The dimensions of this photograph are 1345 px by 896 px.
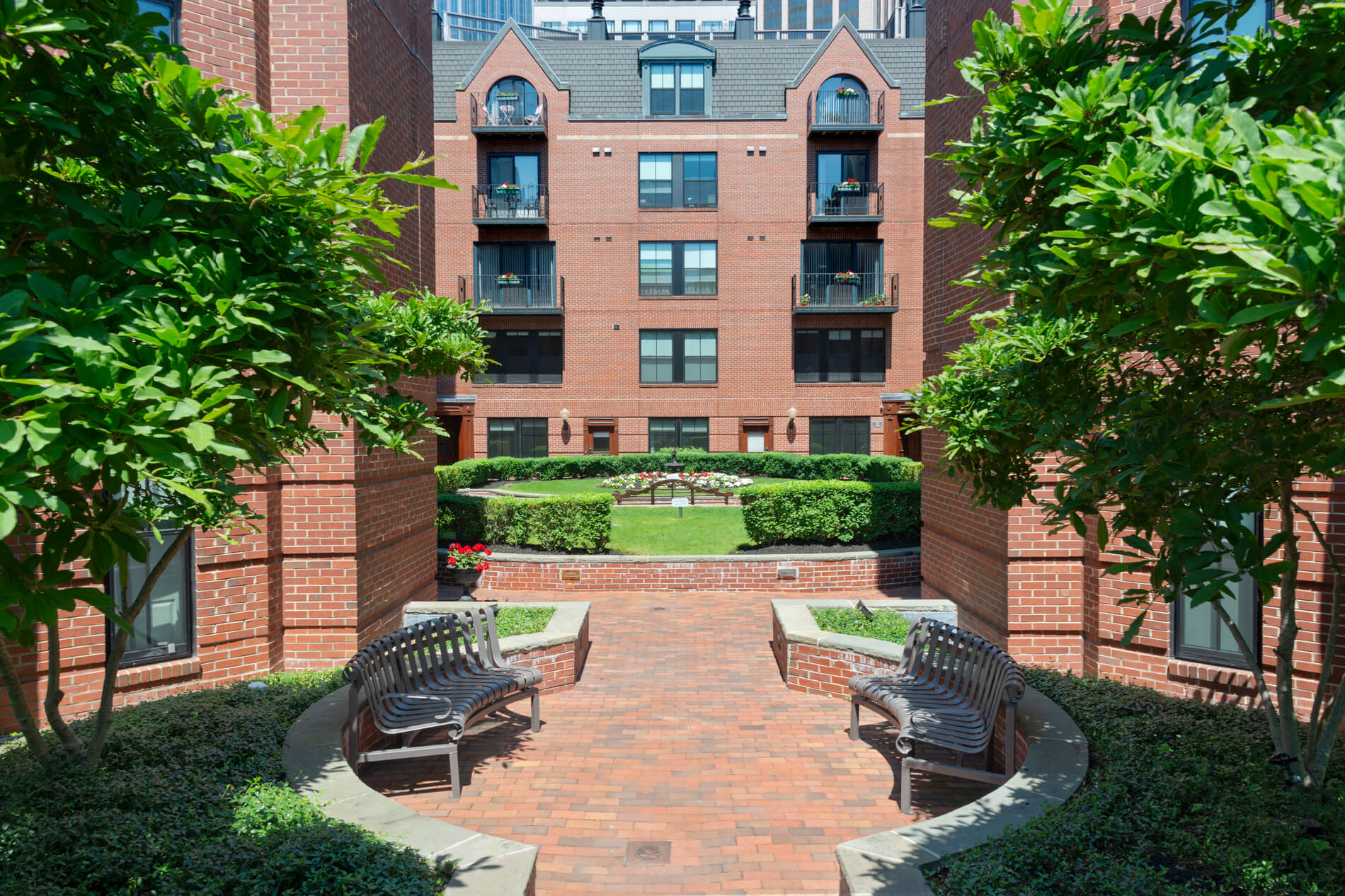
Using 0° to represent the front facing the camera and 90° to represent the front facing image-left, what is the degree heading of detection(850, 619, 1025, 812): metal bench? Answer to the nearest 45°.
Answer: approximately 45°

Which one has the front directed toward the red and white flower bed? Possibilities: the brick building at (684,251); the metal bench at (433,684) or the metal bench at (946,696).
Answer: the brick building

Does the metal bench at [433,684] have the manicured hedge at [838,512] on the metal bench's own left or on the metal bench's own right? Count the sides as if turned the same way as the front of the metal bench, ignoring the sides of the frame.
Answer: on the metal bench's own left

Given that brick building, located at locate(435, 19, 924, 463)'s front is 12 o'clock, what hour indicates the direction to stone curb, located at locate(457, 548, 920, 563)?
The stone curb is roughly at 12 o'clock from the brick building.

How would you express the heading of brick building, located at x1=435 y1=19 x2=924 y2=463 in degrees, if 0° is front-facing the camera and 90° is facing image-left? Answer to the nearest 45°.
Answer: approximately 0°

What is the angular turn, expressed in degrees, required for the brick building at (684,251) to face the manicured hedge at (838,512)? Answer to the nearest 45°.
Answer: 0° — it already faces it

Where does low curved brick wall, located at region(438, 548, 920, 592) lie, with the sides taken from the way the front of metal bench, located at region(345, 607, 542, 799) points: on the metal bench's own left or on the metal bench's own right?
on the metal bench's own left

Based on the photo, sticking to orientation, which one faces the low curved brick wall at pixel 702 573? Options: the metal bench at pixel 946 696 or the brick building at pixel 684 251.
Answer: the brick building
